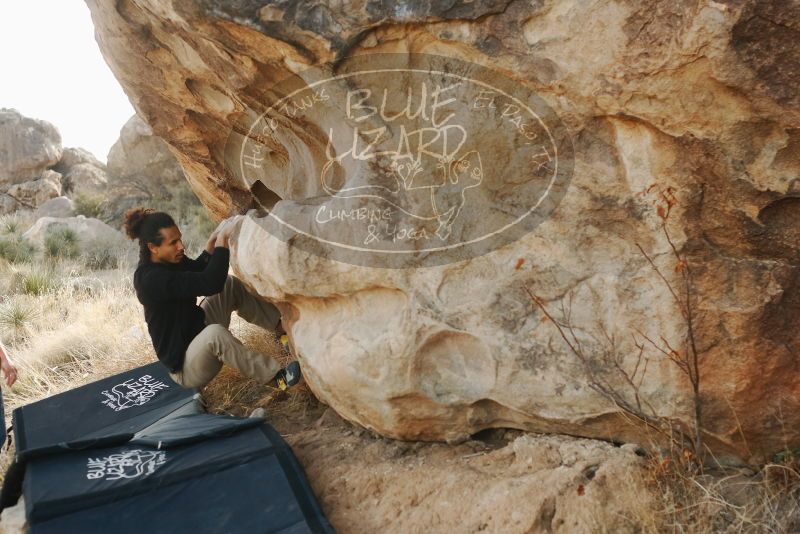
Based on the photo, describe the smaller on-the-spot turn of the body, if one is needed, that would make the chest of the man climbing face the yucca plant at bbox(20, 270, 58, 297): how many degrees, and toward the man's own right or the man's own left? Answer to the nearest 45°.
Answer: approximately 90° to the man's own left

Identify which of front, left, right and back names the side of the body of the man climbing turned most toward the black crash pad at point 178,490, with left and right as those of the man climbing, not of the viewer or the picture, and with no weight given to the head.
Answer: right

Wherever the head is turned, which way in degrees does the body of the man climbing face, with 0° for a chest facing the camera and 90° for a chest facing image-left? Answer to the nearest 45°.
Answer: approximately 270°

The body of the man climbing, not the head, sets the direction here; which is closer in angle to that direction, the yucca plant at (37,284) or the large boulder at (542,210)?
the large boulder

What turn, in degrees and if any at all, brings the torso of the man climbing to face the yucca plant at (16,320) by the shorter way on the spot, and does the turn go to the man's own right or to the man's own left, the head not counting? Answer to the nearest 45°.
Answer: approximately 135° to the man's own left
